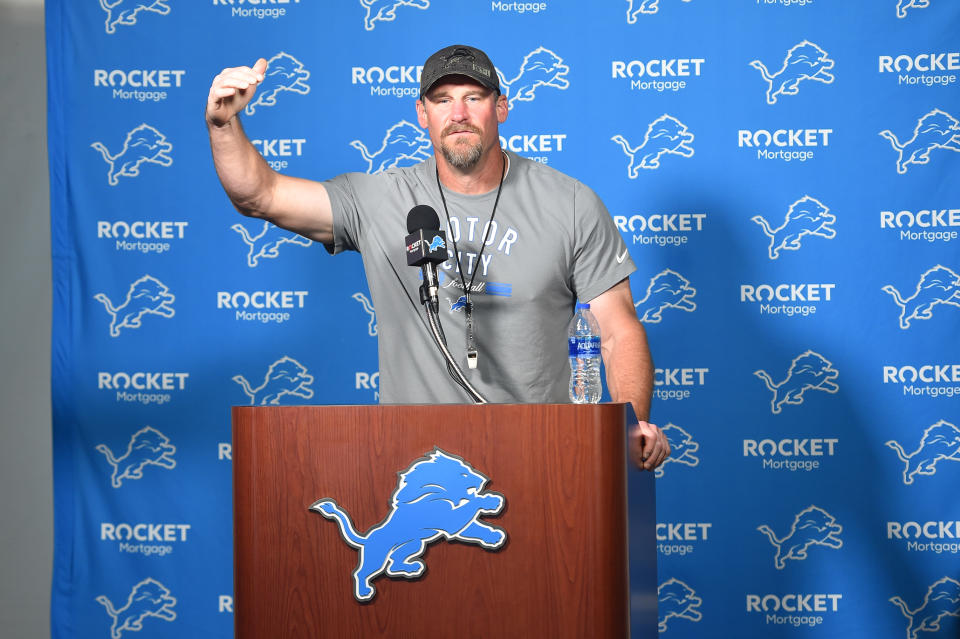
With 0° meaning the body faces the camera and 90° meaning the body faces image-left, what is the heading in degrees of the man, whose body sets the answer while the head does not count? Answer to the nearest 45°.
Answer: approximately 0°

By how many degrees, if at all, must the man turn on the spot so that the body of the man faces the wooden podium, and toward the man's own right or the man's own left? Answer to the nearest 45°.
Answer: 0° — they already face it

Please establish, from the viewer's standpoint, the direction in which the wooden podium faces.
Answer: facing the viewer
